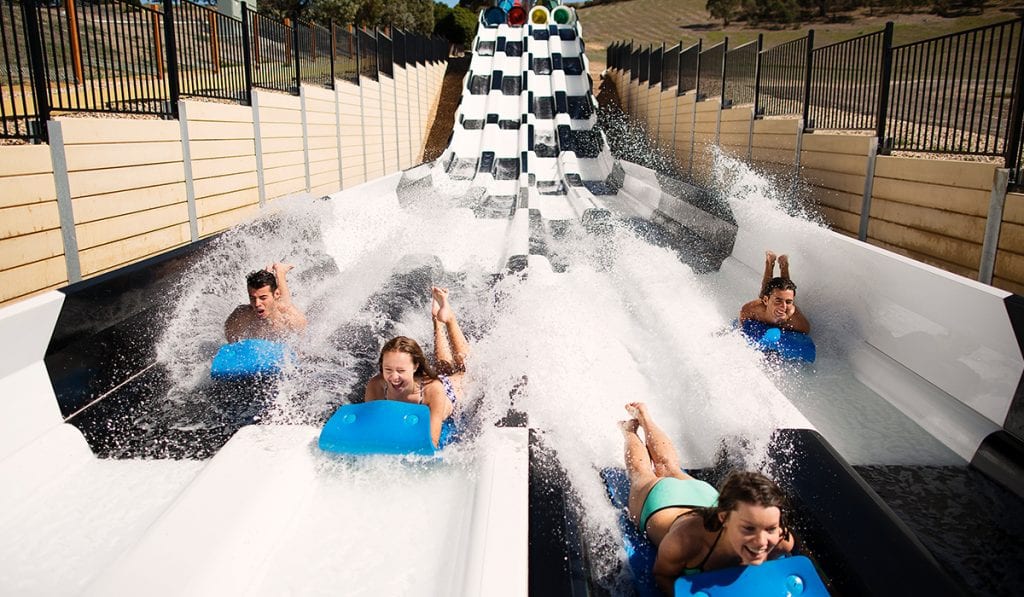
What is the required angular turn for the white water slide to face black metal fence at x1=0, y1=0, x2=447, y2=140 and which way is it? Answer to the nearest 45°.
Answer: approximately 135° to its right

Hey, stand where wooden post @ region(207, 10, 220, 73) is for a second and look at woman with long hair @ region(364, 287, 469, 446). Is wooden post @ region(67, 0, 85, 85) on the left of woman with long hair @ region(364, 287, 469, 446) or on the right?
right

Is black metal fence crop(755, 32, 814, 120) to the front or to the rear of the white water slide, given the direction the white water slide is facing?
to the rear

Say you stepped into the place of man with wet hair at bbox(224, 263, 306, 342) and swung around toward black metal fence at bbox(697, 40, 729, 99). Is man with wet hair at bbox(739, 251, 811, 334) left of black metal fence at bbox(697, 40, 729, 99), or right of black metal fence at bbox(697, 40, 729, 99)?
right

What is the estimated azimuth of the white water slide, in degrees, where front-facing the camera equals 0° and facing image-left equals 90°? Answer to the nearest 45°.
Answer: approximately 0°

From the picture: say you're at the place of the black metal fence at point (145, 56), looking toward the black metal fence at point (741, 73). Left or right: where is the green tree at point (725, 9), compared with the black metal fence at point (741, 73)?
left
